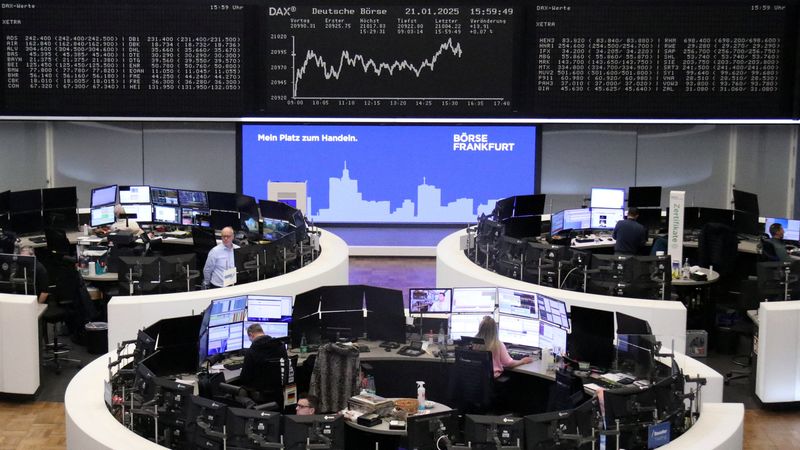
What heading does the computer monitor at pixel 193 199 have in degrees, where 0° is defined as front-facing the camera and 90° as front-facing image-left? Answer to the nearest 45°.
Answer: approximately 0°

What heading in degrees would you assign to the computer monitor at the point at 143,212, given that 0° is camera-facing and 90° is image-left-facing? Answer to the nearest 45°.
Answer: approximately 0°

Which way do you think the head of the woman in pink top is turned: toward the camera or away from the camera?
away from the camera

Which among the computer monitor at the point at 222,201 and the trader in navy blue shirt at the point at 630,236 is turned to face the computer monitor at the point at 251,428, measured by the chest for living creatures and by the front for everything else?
the computer monitor at the point at 222,201

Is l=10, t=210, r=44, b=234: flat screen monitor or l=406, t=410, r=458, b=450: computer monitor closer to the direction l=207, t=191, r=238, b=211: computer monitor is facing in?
the computer monitor

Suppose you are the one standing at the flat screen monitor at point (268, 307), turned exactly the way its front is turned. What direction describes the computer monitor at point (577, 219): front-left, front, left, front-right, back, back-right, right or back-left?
back-left

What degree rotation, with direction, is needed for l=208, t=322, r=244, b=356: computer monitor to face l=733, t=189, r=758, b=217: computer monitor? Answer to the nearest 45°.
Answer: approximately 90° to its left

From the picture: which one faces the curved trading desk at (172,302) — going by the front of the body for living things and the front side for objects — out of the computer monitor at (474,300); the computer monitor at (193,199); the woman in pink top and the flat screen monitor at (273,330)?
the computer monitor at (193,199)

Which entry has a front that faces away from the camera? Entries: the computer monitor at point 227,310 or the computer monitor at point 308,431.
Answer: the computer monitor at point 308,431
